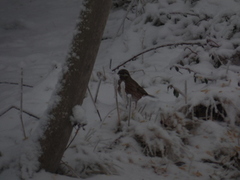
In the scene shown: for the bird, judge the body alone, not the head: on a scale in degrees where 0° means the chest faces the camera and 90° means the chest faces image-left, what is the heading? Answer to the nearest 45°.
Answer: approximately 90°
